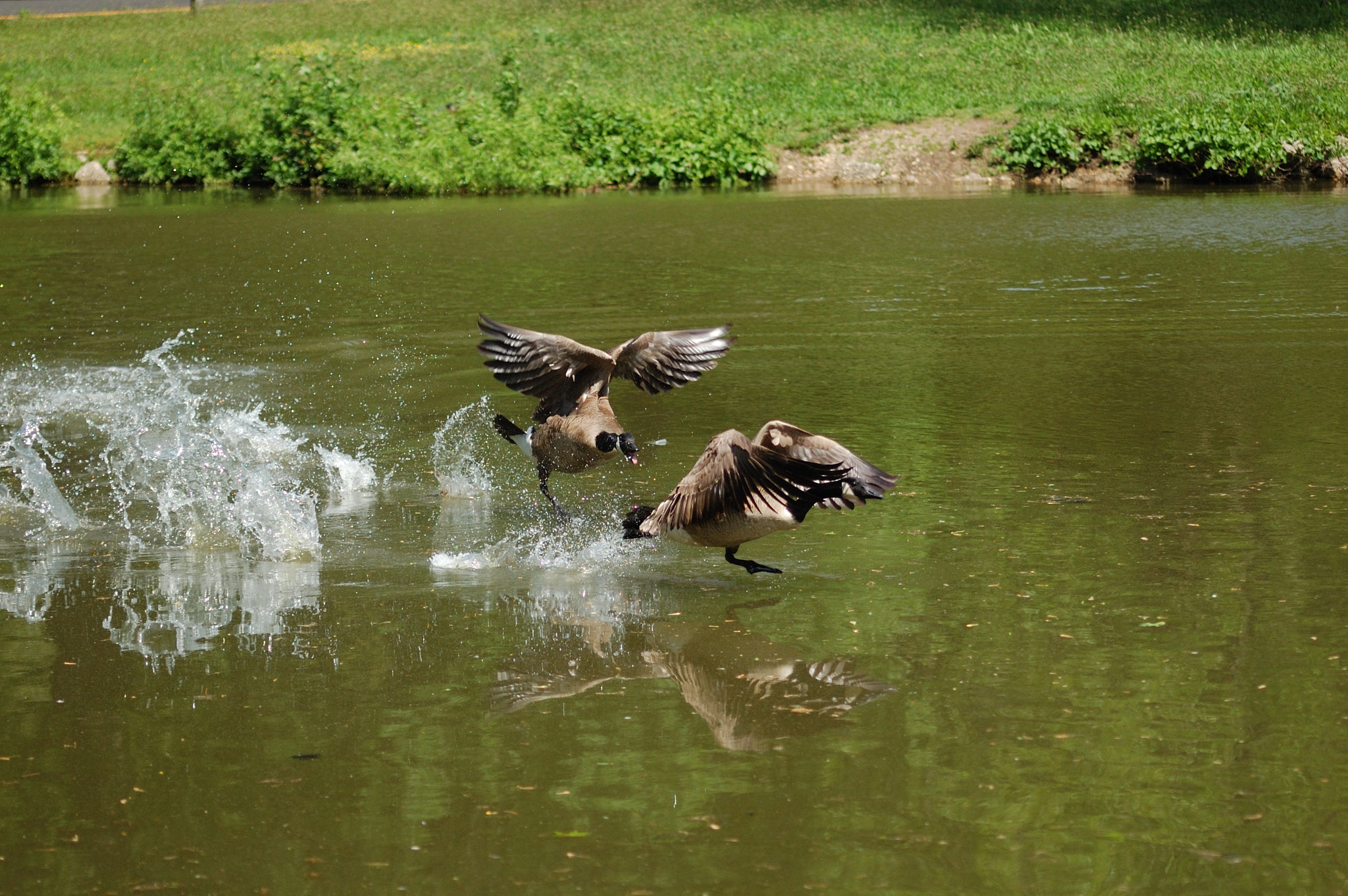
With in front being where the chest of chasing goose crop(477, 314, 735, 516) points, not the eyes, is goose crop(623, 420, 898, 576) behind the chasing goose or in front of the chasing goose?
in front

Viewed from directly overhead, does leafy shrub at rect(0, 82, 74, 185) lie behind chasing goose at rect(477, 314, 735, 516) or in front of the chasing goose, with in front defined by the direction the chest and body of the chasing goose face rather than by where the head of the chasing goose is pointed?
behind

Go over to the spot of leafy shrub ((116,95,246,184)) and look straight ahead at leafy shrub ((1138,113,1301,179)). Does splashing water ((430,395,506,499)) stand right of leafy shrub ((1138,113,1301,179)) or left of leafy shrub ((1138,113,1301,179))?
right

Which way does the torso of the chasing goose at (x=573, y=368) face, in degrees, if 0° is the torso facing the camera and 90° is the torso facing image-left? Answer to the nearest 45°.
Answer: approximately 315°

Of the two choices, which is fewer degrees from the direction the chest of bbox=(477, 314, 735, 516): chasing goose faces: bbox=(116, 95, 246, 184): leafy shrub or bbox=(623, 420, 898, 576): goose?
the goose

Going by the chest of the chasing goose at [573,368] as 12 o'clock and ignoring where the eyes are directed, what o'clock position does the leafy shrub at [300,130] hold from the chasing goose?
The leafy shrub is roughly at 7 o'clock from the chasing goose.
